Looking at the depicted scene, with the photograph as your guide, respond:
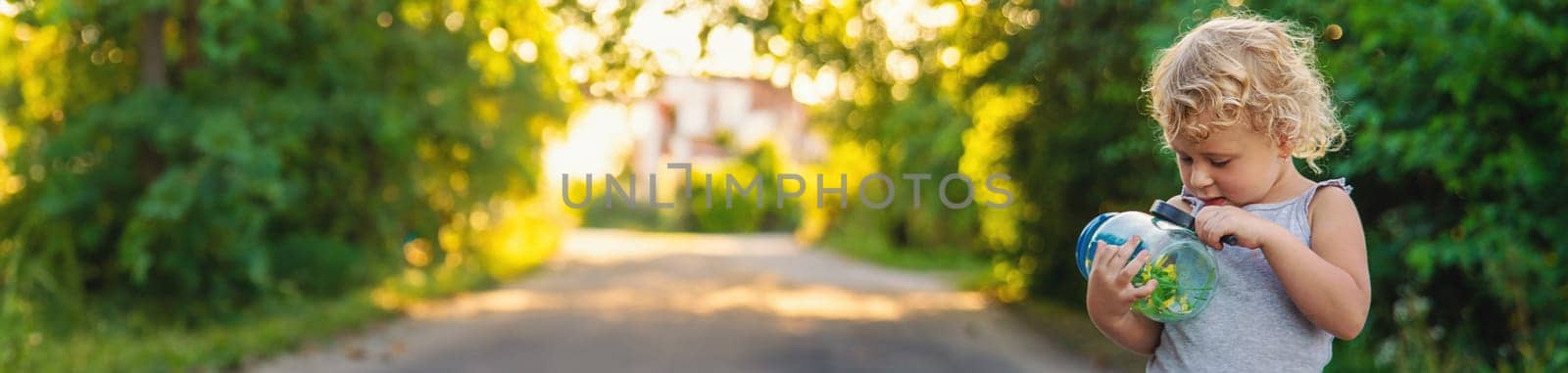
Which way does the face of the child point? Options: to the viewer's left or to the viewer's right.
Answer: to the viewer's left

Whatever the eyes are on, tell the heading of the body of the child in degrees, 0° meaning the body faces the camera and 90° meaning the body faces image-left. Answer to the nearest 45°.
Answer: approximately 45°
